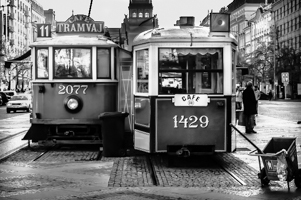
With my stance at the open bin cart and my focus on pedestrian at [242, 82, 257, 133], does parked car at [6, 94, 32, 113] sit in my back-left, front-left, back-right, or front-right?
front-left
